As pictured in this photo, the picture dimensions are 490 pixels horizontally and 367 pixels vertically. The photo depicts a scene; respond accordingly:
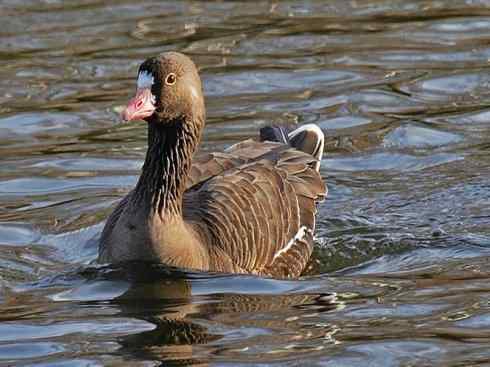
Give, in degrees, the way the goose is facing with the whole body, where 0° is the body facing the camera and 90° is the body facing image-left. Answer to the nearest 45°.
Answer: approximately 45°
